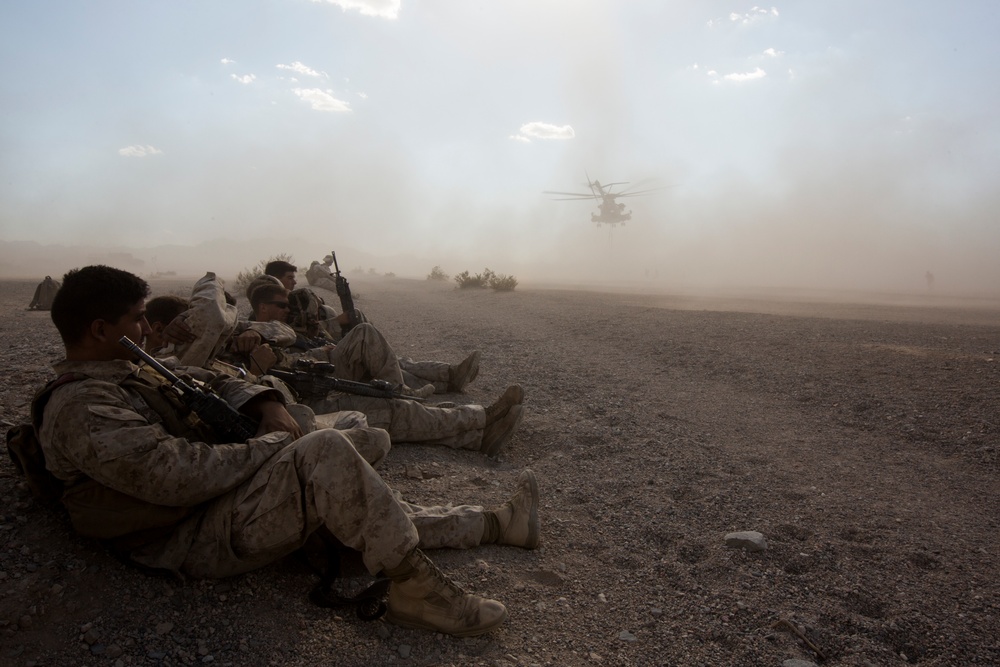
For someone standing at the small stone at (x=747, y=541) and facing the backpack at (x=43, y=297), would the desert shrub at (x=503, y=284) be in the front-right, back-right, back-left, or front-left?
front-right

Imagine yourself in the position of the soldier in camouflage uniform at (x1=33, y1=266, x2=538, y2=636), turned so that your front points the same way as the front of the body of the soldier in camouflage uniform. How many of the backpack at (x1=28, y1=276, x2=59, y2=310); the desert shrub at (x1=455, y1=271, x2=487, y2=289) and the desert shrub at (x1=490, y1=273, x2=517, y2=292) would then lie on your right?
0

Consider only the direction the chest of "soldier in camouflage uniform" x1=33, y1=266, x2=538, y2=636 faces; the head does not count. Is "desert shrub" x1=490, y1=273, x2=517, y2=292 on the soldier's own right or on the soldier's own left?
on the soldier's own left

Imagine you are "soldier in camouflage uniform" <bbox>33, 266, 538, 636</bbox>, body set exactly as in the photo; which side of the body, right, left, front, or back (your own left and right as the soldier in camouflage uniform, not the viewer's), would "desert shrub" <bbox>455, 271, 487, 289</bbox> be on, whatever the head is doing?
left

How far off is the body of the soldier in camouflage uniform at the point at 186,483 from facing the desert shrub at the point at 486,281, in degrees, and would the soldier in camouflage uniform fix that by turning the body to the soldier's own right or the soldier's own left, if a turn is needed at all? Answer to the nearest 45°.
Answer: approximately 90° to the soldier's own left

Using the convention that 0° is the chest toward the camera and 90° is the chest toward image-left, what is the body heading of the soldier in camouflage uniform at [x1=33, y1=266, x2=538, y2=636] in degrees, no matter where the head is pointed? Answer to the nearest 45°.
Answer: approximately 270°

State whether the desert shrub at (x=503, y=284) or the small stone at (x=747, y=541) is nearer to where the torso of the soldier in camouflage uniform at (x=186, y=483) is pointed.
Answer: the small stone

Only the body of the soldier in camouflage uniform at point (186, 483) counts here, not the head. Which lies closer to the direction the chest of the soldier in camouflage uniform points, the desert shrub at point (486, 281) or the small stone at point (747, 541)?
the small stone

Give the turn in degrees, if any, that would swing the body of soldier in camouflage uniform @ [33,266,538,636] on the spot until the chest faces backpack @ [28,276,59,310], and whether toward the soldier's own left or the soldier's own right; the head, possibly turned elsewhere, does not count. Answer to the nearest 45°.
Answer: approximately 90° to the soldier's own left

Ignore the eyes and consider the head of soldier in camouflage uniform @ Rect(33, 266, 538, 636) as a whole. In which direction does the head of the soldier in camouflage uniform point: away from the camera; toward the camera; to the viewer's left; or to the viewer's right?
to the viewer's right

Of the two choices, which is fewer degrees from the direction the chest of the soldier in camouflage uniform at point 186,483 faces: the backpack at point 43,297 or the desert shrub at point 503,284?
the desert shrub

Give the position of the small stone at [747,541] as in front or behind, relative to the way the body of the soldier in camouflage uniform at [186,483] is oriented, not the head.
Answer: in front
